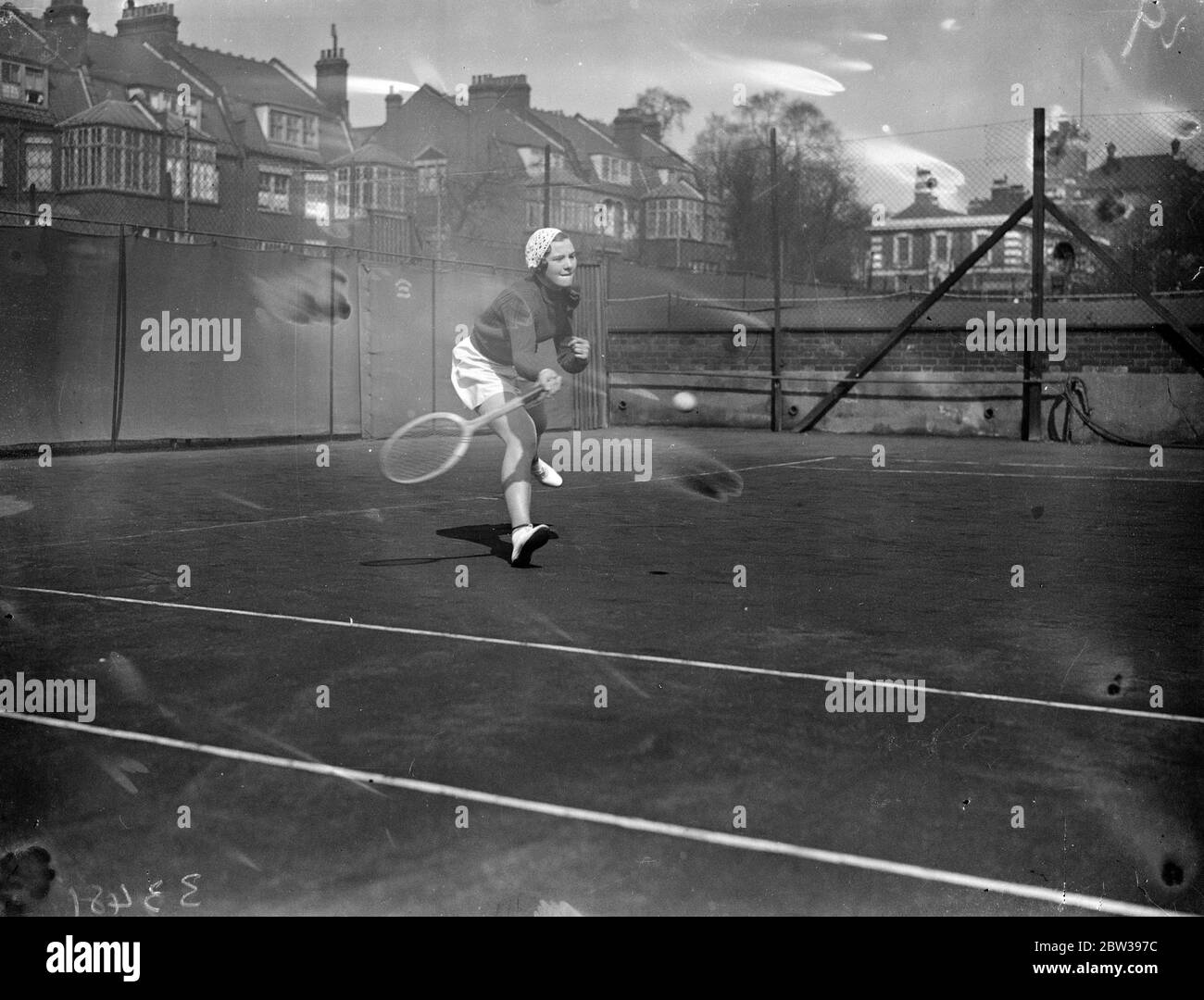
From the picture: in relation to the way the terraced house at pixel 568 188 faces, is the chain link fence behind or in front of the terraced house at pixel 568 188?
in front

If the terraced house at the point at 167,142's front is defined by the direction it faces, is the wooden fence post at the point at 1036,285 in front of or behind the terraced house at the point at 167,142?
in front

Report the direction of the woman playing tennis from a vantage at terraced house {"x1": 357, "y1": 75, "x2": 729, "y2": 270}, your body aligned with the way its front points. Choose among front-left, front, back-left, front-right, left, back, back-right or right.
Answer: front-right

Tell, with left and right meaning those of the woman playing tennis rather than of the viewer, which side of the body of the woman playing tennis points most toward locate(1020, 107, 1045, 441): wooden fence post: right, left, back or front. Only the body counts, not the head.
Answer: left

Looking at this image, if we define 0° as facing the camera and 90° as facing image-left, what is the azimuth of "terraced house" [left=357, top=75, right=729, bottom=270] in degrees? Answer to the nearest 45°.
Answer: approximately 315°

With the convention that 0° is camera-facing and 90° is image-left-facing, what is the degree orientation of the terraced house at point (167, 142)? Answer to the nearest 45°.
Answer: approximately 315°

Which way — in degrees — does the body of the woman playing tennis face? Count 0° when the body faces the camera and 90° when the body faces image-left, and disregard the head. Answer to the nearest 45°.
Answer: approximately 315°
